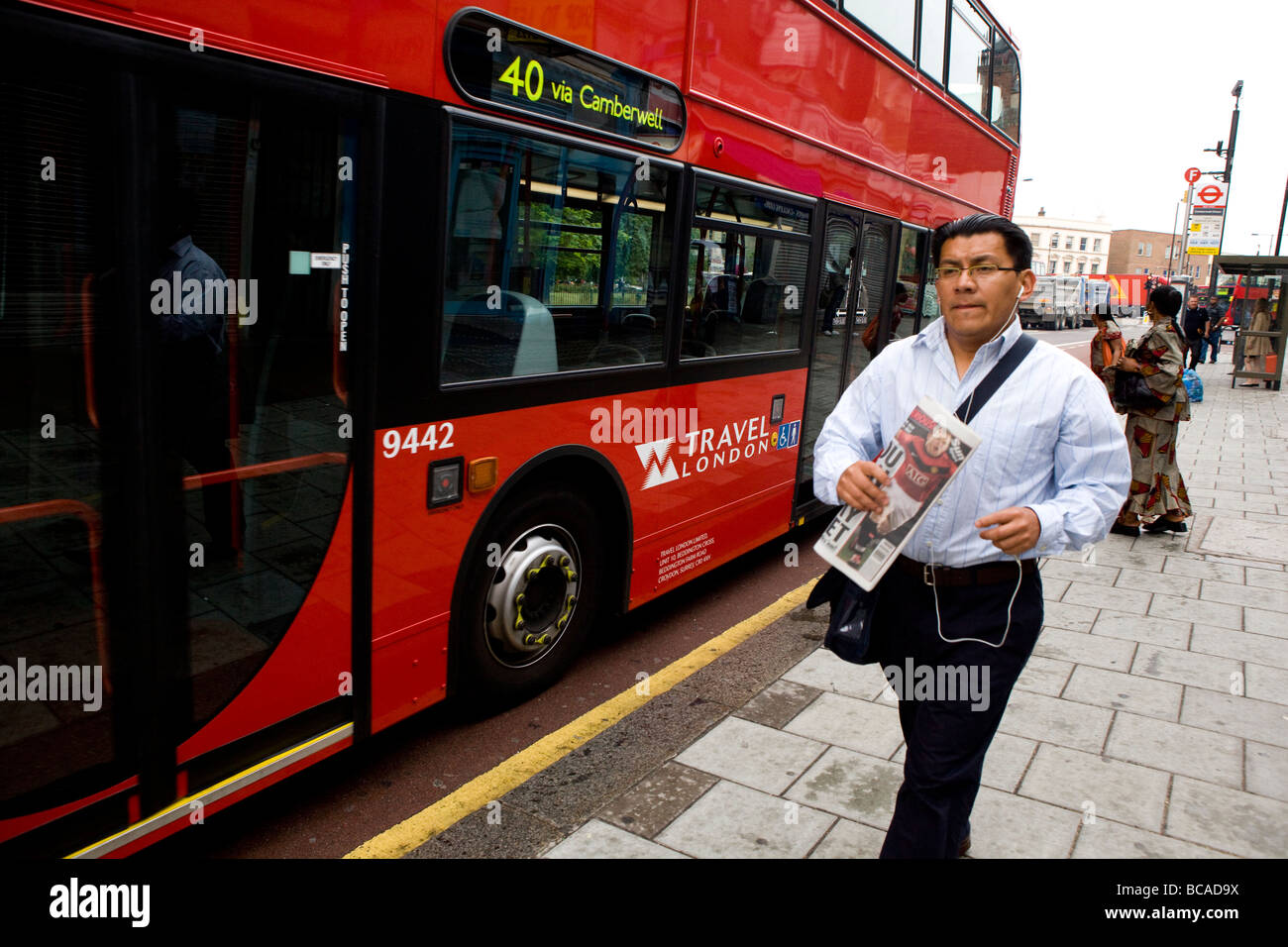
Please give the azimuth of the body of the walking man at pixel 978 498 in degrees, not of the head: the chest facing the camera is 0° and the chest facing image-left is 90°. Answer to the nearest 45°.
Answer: approximately 45°

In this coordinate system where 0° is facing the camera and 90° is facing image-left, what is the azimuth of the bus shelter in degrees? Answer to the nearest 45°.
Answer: approximately 90°

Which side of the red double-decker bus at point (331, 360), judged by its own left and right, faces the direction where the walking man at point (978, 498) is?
left

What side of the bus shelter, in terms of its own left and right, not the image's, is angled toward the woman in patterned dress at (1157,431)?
left
